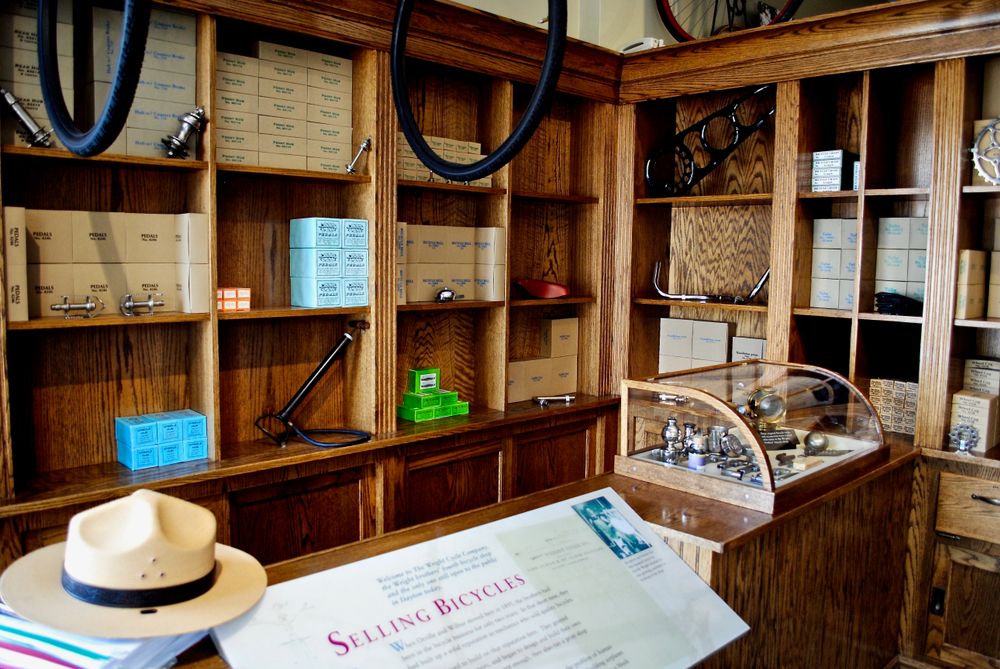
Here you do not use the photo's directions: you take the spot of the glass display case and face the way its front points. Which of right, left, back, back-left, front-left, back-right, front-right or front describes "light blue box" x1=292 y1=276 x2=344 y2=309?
back-right

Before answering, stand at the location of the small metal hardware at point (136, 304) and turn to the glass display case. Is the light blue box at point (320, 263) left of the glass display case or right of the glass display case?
left

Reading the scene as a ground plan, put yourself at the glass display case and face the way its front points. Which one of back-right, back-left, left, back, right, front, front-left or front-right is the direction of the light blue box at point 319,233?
back-right

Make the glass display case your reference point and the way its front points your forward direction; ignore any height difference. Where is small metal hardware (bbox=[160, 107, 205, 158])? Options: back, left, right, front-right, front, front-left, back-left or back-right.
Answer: back-right

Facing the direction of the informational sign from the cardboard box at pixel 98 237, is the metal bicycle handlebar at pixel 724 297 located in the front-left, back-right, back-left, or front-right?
front-left

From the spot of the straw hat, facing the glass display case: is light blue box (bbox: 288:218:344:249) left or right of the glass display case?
left

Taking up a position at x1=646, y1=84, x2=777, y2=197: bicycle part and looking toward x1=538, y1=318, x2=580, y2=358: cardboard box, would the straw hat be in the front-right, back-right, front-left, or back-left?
front-left

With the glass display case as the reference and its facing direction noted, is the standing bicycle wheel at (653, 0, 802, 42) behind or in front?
behind
